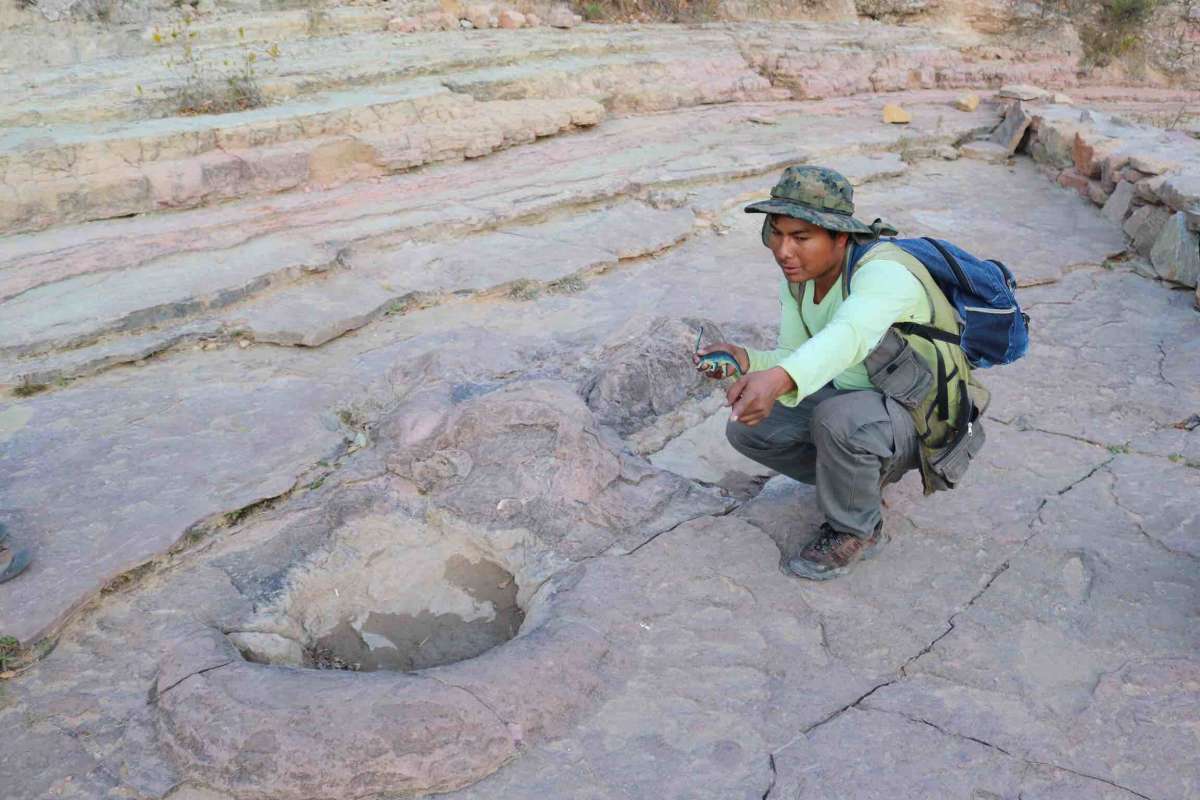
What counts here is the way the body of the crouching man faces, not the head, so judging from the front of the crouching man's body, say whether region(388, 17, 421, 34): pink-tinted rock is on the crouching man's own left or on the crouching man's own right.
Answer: on the crouching man's own right

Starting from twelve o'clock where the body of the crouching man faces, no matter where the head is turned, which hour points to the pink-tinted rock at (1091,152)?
The pink-tinted rock is roughly at 5 o'clock from the crouching man.

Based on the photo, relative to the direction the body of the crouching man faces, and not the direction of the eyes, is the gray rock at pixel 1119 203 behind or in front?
behind

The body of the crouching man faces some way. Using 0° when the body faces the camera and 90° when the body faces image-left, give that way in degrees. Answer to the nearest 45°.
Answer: approximately 45°

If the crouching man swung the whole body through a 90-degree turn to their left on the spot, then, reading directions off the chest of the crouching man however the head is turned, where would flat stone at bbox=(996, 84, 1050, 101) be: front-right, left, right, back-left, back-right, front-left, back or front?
back-left

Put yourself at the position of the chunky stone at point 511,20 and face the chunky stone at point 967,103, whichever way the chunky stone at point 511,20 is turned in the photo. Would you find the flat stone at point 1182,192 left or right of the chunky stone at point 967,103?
right

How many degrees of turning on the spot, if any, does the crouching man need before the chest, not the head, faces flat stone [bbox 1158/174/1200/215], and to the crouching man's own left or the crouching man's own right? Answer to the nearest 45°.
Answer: approximately 180°

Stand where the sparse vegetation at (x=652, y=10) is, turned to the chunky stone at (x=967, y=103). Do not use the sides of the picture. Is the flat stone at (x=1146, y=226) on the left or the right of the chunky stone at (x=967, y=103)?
right
